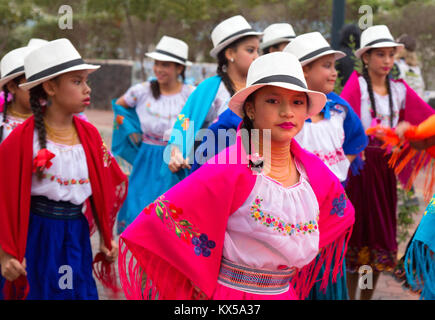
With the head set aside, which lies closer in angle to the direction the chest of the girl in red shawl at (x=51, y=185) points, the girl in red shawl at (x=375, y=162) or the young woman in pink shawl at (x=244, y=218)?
the young woman in pink shawl

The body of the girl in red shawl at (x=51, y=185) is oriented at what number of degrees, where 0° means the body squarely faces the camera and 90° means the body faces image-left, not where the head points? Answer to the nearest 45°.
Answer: approximately 315°

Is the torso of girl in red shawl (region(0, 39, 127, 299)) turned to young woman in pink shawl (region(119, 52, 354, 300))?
yes

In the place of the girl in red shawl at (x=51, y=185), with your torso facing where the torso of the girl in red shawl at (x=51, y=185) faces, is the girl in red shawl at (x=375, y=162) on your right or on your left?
on your left

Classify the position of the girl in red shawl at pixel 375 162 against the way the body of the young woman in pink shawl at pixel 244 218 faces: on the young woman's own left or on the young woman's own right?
on the young woman's own left

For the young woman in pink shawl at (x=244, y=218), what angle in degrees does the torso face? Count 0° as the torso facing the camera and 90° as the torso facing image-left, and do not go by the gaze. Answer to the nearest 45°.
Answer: approximately 315°
